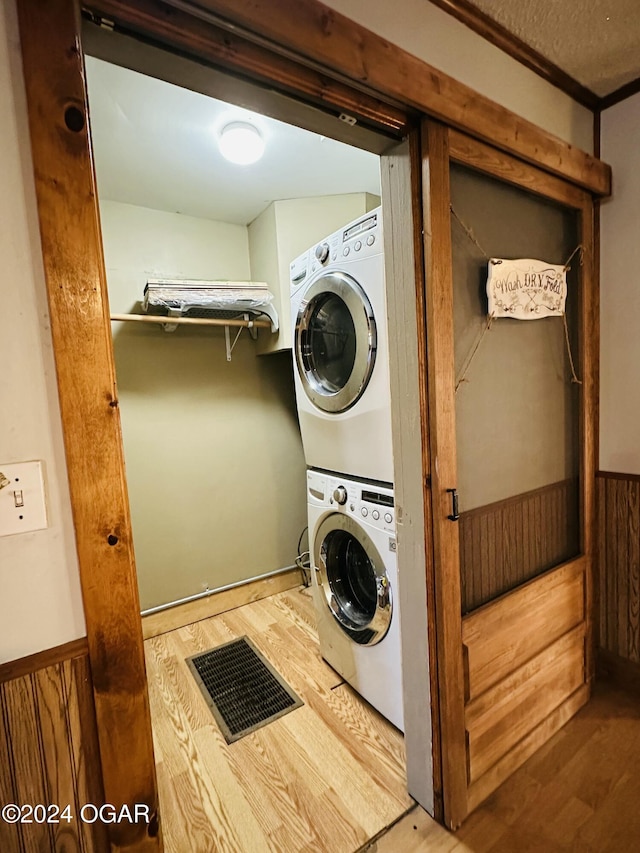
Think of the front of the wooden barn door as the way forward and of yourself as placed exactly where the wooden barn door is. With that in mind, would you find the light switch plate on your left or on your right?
on your right

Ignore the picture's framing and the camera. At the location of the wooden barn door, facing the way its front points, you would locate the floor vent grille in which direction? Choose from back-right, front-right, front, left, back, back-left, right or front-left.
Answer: back-right

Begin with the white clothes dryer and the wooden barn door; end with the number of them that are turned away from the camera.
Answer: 0

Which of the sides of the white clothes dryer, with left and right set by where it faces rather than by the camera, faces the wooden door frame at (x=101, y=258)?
front

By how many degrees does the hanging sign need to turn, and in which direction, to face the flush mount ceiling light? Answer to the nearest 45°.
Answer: approximately 135° to its right

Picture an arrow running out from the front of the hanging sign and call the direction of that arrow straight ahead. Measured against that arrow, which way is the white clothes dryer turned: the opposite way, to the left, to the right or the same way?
to the right

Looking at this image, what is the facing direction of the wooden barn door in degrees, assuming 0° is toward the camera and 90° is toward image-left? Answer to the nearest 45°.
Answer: approximately 315°

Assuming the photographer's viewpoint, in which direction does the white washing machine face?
facing the viewer and to the left of the viewer
